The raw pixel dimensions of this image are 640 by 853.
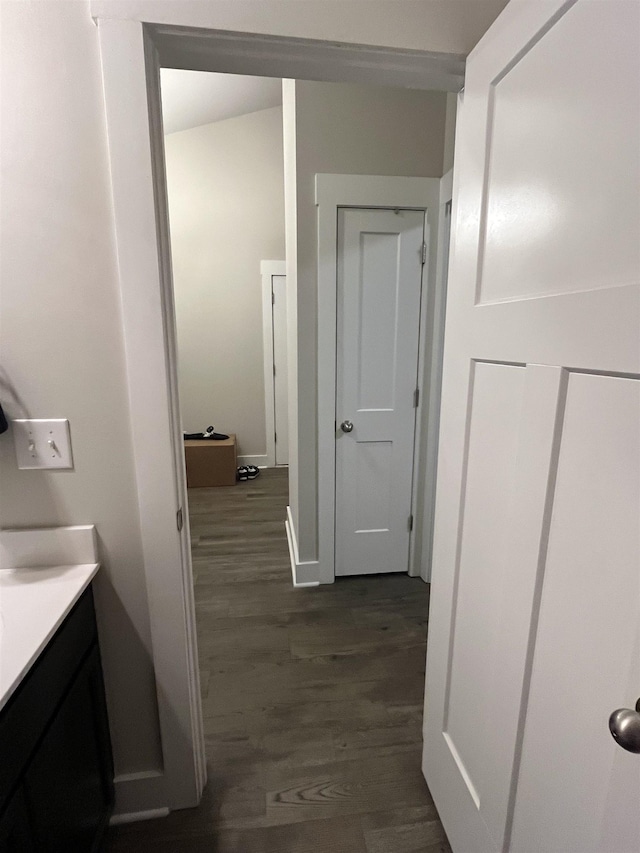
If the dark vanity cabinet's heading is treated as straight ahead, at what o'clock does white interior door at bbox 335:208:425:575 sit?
The white interior door is roughly at 11 o'clock from the dark vanity cabinet.

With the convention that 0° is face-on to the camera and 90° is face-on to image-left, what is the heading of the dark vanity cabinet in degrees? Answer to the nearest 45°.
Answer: approximately 270°

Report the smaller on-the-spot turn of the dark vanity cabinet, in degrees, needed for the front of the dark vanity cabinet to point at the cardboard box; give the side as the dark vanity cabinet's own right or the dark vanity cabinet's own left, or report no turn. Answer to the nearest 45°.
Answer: approximately 45° to the dark vanity cabinet's own left

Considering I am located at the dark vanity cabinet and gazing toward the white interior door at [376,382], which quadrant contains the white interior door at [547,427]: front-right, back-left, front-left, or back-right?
front-right

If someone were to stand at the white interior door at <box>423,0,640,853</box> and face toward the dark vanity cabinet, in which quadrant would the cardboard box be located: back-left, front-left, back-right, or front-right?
front-right

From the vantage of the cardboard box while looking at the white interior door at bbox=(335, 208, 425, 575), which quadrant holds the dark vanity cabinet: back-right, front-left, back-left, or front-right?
front-right

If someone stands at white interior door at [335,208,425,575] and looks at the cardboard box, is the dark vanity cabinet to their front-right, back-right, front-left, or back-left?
back-left

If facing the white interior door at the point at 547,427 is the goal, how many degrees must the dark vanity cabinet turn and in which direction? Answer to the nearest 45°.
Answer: approximately 45° to its right

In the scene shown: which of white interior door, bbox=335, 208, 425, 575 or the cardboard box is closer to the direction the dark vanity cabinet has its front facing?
the white interior door
